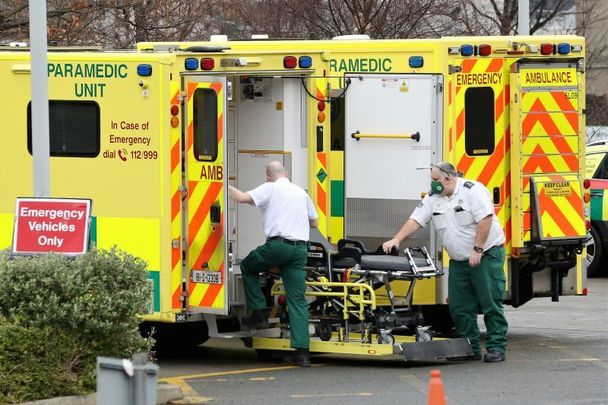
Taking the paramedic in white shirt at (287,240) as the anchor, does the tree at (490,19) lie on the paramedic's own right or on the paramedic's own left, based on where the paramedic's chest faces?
on the paramedic's own right

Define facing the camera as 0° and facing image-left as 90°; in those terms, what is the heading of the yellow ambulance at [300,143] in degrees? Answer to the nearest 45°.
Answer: approximately 135°

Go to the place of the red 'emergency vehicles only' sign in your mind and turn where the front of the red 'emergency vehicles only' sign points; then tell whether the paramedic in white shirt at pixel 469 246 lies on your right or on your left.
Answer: on your left

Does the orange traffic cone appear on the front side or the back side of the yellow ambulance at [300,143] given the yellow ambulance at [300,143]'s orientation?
on the back side

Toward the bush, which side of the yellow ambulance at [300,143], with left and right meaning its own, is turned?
left

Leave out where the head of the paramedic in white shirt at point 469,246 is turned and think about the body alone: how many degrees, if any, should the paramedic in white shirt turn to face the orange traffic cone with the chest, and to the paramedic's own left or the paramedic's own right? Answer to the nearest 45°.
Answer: approximately 45° to the paramedic's own left

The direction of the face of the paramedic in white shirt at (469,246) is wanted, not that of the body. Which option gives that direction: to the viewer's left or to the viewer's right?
to the viewer's left
